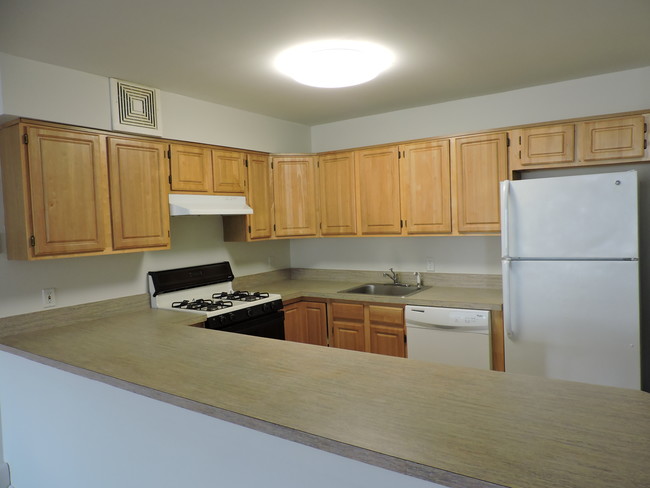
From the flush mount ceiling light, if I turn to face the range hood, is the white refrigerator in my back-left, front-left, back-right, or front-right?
back-right

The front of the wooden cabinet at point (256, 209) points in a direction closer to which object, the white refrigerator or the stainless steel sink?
the white refrigerator

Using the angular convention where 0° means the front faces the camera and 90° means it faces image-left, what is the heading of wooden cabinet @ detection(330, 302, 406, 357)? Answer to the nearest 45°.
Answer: approximately 45°

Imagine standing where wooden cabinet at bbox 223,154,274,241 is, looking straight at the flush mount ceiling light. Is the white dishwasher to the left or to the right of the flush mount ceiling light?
left

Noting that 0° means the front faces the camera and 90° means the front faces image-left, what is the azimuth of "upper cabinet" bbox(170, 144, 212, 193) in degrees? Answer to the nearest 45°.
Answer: approximately 315°
